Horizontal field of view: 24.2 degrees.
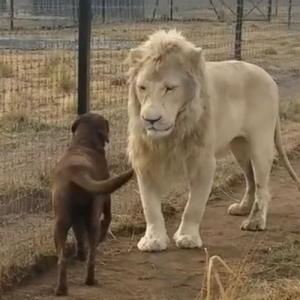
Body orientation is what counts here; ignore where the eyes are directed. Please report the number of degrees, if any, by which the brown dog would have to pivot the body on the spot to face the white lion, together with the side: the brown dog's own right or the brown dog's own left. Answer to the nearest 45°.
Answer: approximately 45° to the brown dog's own right

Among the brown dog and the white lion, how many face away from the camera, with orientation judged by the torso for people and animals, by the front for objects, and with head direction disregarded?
1

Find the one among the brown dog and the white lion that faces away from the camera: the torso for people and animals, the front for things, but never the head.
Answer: the brown dog

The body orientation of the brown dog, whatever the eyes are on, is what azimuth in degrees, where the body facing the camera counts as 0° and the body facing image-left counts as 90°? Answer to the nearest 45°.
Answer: approximately 180°

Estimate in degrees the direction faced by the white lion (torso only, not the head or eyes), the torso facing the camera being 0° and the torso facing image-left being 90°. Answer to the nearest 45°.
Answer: approximately 45°
